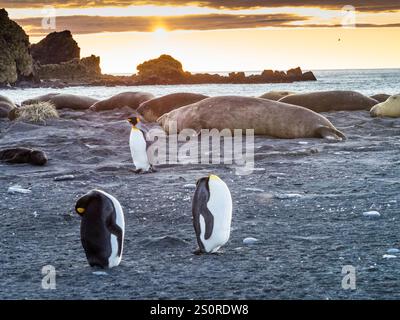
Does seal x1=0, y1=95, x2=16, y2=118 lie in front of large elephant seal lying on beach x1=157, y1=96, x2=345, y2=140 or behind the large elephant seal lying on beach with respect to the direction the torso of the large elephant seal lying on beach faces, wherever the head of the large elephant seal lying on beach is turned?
in front

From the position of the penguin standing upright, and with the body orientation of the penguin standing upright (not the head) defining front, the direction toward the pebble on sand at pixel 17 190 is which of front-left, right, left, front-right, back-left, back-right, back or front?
front

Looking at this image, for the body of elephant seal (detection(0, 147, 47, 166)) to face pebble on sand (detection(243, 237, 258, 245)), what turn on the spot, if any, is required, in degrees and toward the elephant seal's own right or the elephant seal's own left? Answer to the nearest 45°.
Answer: approximately 90° to the elephant seal's own right

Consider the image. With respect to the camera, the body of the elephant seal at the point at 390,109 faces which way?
to the viewer's left

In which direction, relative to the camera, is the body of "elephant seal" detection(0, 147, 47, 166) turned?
to the viewer's right

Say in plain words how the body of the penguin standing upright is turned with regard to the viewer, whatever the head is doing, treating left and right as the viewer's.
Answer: facing the viewer and to the left of the viewer

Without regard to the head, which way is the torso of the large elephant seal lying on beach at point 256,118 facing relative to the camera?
to the viewer's left

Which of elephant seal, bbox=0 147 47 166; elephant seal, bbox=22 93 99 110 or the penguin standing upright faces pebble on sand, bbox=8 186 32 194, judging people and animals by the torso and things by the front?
the penguin standing upright
